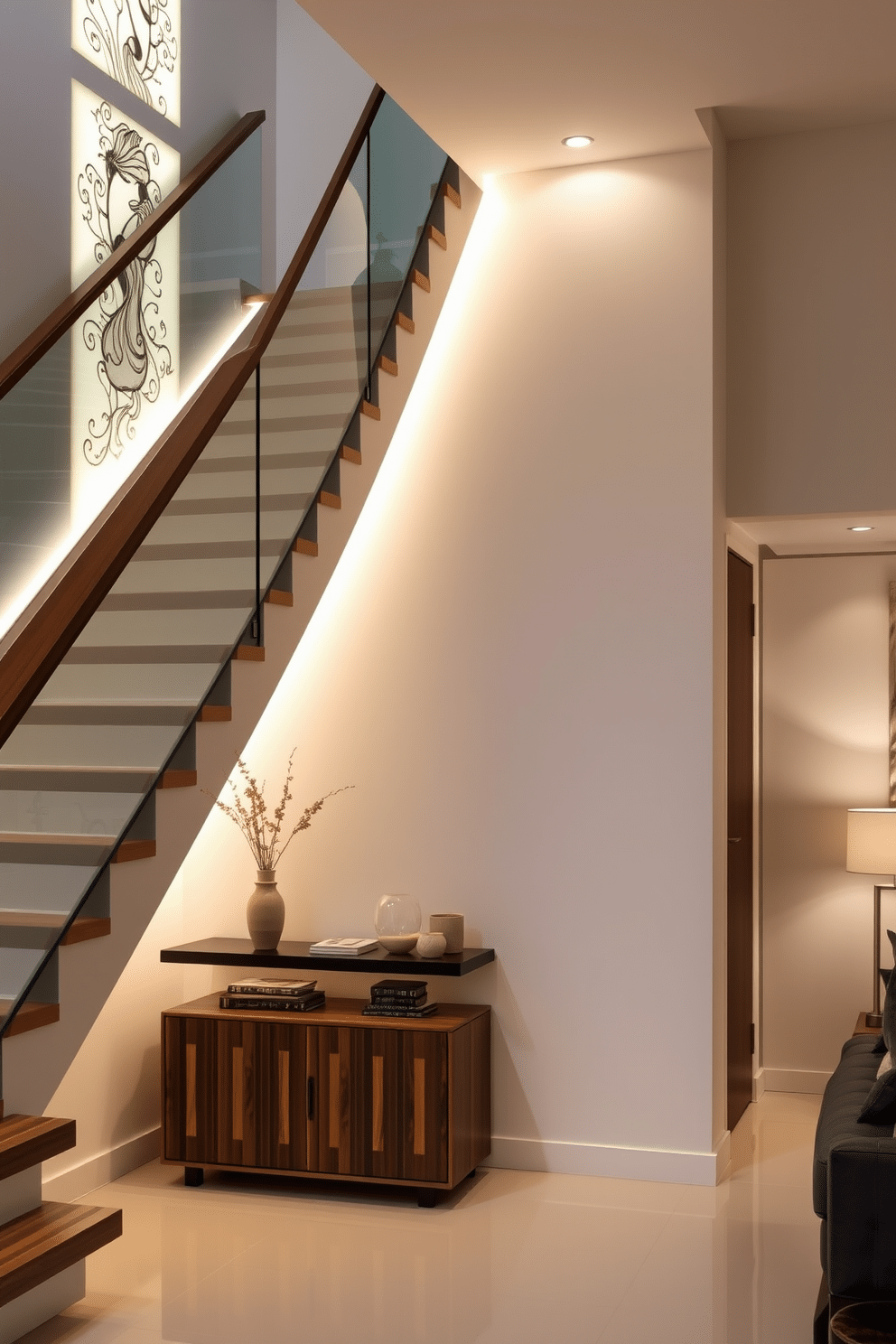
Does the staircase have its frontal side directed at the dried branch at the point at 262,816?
no

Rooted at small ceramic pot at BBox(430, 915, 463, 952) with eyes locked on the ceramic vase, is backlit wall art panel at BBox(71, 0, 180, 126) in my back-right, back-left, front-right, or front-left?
front-right

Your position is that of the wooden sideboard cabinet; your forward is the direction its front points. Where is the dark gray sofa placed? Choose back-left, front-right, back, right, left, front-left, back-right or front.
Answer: front-left

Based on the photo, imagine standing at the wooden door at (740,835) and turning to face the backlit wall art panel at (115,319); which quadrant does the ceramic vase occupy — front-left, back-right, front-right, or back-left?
front-left

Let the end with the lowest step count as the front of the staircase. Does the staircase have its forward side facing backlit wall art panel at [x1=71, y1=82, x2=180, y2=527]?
no

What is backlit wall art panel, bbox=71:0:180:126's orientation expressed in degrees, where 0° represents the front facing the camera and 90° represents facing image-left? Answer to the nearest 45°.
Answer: approximately 315°

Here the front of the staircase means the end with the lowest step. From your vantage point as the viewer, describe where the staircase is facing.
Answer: facing the viewer and to the left of the viewer

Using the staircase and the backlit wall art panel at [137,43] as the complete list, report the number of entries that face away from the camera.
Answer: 0

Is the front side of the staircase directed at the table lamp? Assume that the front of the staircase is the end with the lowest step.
no

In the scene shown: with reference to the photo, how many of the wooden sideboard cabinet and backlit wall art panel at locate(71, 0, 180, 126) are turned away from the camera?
0

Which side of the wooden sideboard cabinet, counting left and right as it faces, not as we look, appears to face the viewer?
front
